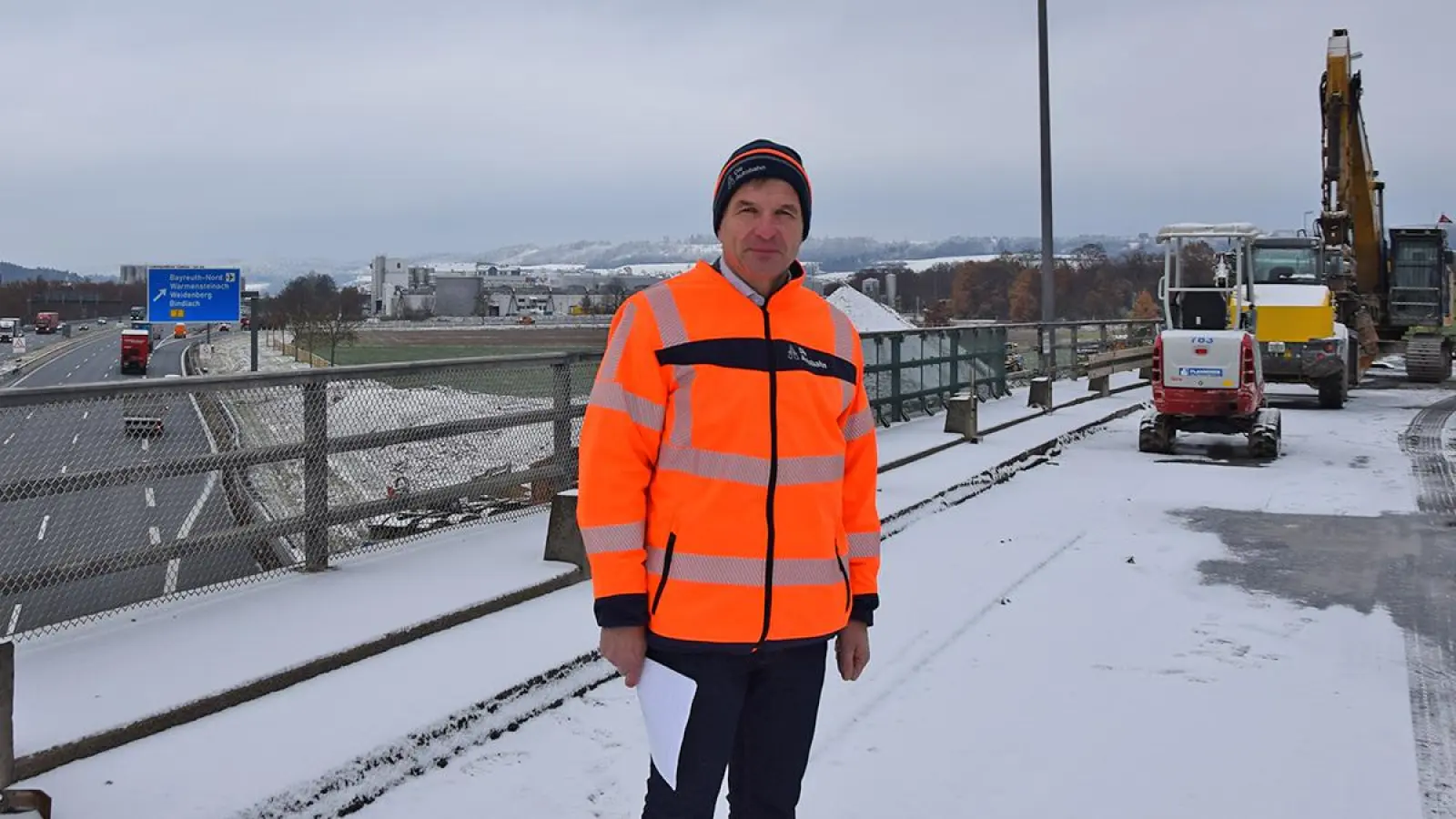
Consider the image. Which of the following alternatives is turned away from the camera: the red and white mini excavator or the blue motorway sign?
the red and white mini excavator

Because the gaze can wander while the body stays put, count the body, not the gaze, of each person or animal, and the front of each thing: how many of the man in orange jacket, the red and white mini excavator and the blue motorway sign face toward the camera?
2

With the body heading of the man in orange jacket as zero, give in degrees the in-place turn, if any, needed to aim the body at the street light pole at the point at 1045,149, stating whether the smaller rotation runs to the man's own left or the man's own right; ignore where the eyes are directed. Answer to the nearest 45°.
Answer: approximately 180°

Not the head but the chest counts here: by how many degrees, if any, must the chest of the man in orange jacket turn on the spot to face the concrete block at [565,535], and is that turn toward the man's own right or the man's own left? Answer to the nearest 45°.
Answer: approximately 180°

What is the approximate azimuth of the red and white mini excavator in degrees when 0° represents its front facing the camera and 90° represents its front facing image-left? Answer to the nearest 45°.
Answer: approximately 180°

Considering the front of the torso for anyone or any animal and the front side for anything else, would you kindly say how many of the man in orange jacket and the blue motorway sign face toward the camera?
2

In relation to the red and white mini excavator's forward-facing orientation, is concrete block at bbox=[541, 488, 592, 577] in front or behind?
behind

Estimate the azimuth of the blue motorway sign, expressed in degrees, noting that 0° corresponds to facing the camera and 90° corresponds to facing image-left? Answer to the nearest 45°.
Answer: approximately 0°

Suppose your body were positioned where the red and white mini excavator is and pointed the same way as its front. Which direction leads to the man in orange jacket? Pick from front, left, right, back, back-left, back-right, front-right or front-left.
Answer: back

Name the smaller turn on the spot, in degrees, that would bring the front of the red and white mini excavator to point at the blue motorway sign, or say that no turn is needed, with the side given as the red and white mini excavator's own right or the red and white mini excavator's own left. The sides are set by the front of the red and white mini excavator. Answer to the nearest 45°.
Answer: approximately 45° to the red and white mini excavator's own left
